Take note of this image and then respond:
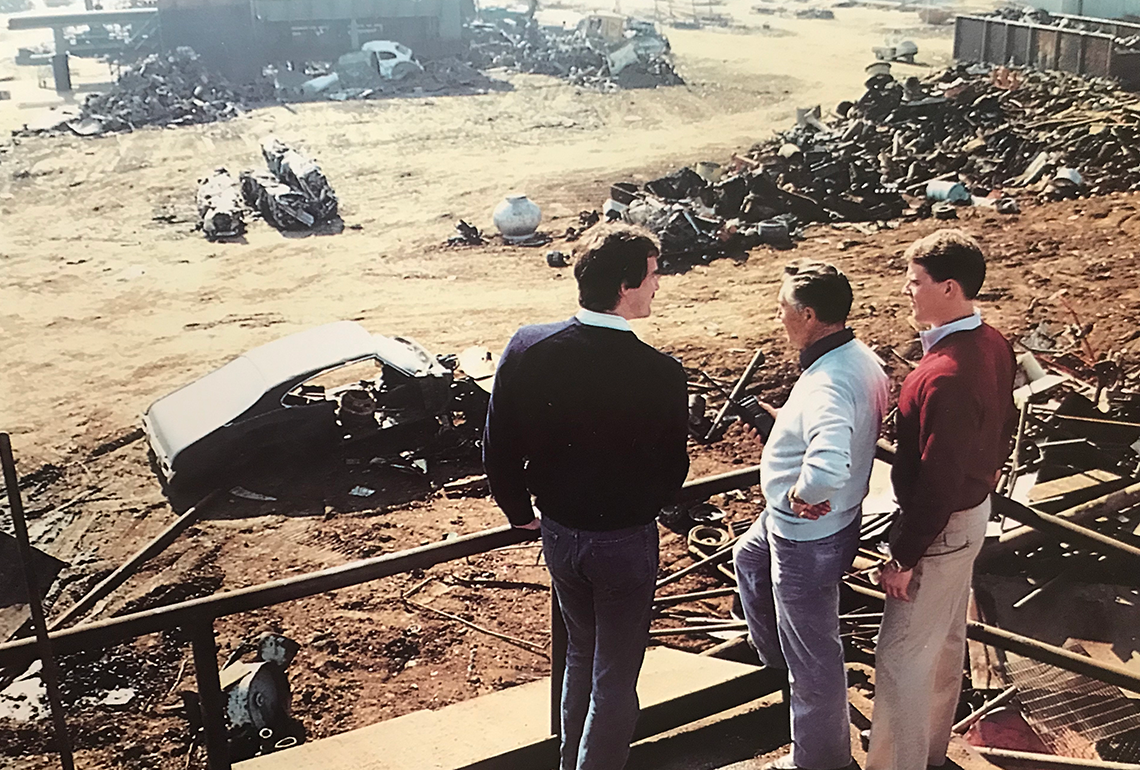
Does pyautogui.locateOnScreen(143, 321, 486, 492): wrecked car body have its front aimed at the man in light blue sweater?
no

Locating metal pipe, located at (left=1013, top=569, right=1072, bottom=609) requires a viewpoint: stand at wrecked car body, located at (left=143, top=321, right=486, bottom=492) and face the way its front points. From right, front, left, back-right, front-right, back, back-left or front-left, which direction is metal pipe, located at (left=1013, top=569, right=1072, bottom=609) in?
right

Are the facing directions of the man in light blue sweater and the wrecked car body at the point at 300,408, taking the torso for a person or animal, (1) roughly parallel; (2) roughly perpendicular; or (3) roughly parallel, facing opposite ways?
roughly perpendicular

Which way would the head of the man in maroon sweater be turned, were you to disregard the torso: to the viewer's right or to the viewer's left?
to the viewer's left

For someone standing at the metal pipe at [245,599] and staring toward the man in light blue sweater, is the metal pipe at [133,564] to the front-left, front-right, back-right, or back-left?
back-left

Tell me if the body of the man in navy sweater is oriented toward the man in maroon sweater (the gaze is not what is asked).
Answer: no

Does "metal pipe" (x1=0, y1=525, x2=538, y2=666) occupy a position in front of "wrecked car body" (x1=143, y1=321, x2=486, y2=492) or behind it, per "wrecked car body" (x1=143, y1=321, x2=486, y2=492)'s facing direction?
behind

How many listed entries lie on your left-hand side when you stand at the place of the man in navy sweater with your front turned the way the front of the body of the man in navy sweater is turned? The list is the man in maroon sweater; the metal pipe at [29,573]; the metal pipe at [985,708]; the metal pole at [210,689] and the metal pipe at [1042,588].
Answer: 2

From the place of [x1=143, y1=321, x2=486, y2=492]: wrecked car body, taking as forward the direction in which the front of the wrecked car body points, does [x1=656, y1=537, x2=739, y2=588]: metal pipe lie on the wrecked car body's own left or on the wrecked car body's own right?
on the wrecked car body's own right

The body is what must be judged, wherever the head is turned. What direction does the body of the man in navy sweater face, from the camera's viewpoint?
away from the camera
